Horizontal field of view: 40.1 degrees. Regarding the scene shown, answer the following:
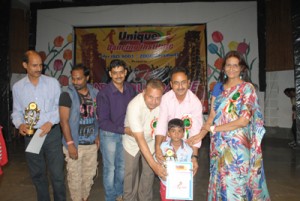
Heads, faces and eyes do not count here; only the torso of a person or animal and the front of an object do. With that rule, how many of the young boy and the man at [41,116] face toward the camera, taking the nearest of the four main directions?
2

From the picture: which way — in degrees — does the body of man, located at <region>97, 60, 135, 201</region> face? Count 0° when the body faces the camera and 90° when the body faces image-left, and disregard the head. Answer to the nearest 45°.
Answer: approximately 315°

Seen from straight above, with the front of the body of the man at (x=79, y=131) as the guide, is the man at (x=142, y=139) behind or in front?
in front

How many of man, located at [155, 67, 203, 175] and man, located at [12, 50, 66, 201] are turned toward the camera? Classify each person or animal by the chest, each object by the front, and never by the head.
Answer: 2

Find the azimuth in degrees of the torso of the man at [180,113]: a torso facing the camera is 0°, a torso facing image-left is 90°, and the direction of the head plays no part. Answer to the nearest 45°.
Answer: approximately 0°

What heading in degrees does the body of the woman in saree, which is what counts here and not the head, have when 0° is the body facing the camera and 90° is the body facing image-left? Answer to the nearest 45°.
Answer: approximately 45°
